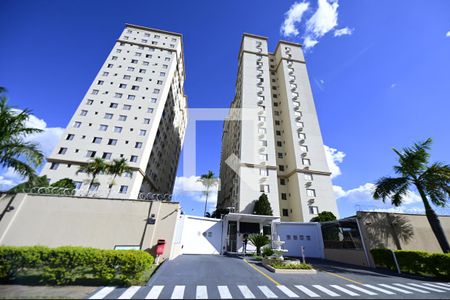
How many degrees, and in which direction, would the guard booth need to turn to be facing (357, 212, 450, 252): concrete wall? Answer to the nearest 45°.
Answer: approximately 45° to its left

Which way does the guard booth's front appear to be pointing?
toward the camera

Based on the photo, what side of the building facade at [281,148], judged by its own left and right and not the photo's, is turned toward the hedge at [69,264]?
front

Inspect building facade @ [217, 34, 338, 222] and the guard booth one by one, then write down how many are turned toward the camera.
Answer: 2

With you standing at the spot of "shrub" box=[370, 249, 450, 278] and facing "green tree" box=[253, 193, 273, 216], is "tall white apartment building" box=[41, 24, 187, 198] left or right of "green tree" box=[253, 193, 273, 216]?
left

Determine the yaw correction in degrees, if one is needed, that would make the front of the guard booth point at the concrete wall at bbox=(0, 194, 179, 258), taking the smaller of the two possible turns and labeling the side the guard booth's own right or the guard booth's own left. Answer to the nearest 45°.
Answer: approximately 45° to the guard booth's own right

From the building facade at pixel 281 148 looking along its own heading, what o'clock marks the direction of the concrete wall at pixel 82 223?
The concrete wall is roughly at 1 o'clock from the building facade.

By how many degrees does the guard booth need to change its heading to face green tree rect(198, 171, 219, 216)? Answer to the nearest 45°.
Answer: approximately 135° to its right

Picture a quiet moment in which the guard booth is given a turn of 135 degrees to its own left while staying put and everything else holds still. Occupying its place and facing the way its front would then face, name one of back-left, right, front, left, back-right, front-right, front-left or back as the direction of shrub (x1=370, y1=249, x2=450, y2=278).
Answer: right

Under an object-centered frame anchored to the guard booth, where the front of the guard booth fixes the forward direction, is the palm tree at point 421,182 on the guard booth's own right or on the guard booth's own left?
on the guard booth's own left

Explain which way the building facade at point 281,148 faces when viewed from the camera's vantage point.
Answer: facing the viewer

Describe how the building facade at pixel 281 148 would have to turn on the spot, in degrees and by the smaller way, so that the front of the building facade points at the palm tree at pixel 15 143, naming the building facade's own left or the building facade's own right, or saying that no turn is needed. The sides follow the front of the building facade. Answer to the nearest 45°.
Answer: approximately 45° to the building facade's own right
